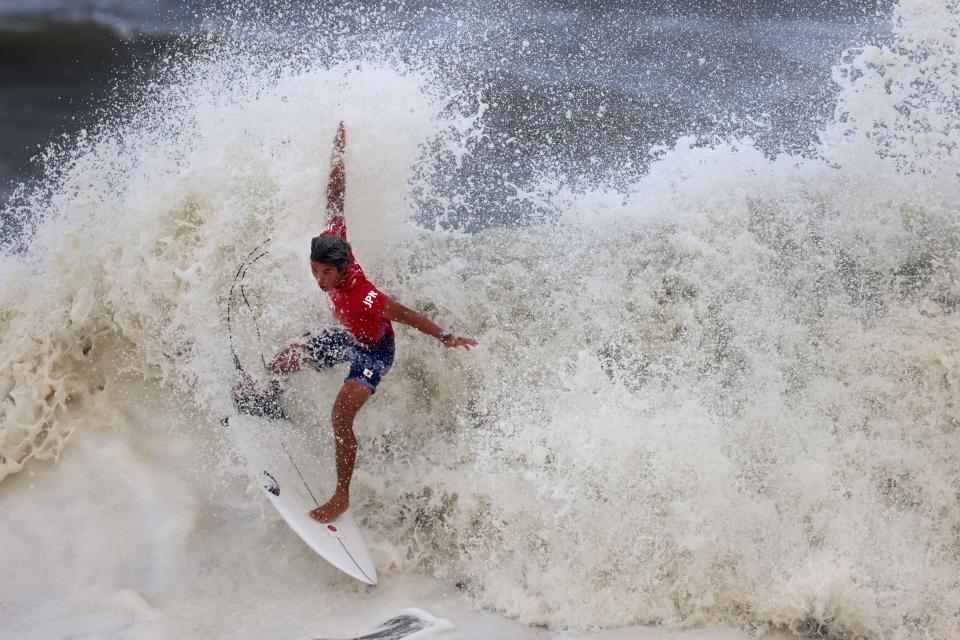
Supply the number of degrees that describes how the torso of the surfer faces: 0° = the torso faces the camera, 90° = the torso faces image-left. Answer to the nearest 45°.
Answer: approximately 45°

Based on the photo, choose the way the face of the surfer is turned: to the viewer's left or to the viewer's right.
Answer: to the viewer's left
